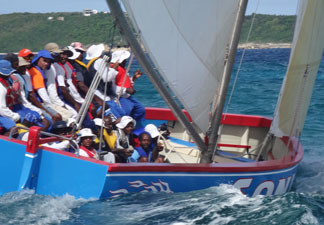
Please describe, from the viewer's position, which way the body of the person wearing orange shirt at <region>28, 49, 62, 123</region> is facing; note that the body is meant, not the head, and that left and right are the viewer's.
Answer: facing the viewer and to the right of the viewer
